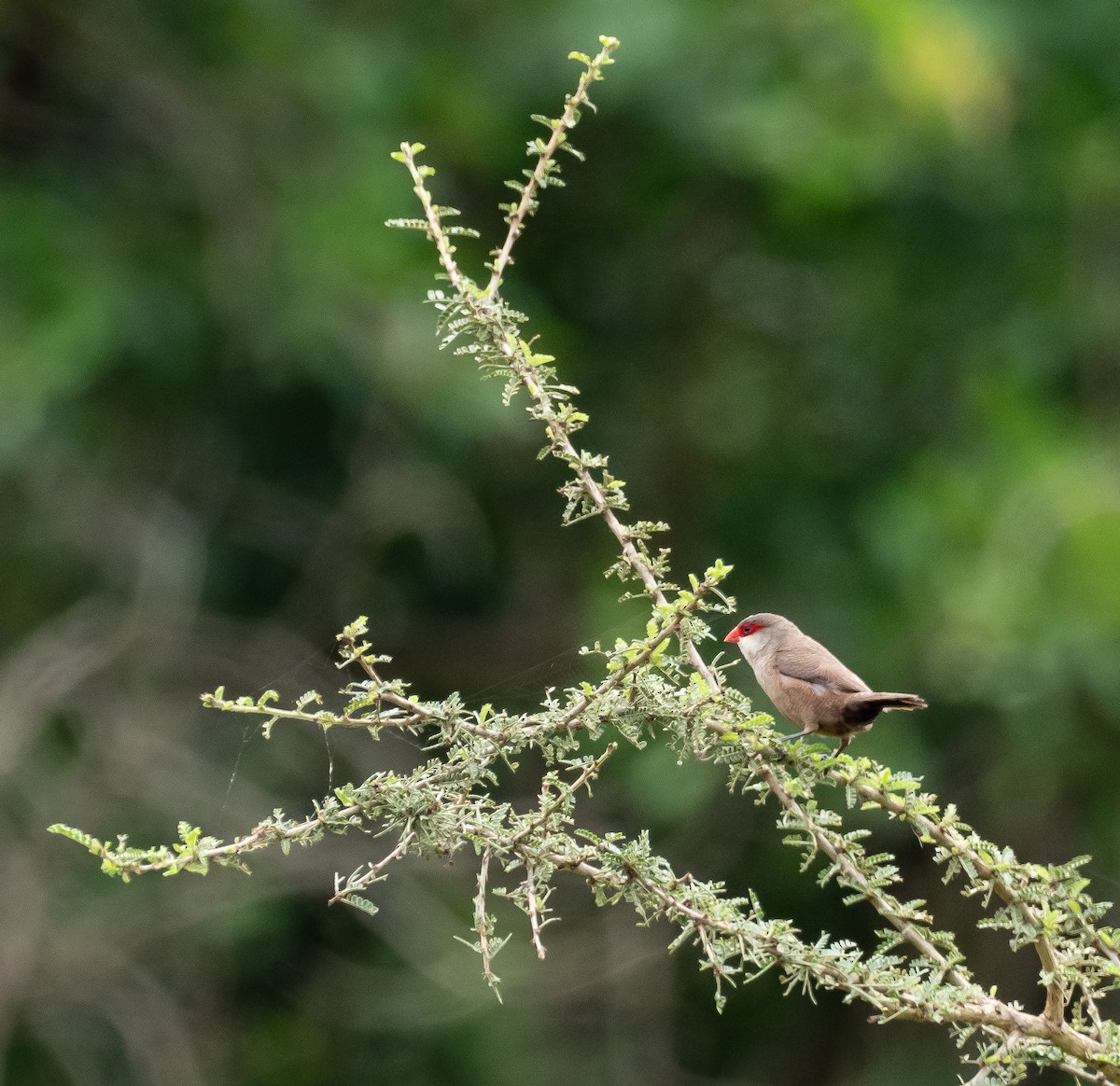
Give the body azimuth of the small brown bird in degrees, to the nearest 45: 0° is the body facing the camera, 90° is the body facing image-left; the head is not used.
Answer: approximately 90°
